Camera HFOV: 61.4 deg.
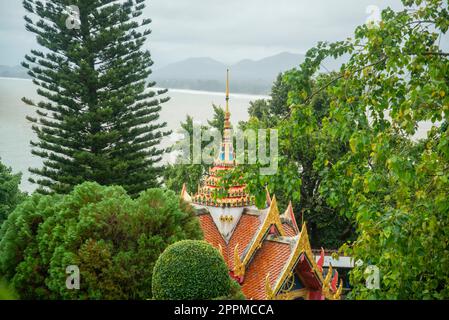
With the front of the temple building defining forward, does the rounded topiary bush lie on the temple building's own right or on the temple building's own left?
on the temple building's own right

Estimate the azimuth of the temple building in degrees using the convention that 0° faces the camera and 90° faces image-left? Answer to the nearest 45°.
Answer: approximately 315°

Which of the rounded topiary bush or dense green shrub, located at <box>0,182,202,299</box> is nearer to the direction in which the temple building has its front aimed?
the rounded topiary bush

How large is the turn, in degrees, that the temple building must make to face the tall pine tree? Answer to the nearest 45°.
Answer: approximately 180°

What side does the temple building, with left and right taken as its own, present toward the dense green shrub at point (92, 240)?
right
